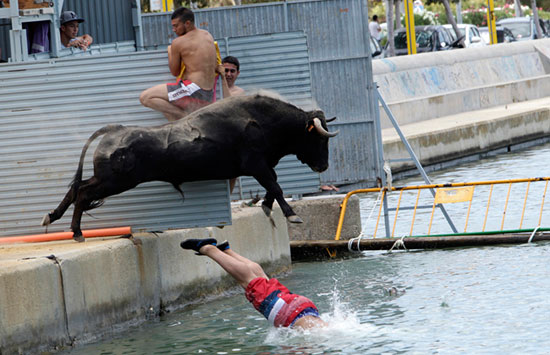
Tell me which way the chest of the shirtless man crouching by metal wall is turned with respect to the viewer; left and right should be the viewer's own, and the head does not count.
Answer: facing away from the viewer and to the left of the viewer

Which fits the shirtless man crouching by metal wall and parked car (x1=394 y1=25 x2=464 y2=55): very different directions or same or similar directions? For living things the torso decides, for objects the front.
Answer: very different directions

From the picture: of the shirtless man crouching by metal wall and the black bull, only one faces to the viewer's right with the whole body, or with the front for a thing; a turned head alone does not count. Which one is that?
the black bull

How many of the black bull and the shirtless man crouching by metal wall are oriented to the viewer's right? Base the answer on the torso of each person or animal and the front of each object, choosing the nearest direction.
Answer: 1

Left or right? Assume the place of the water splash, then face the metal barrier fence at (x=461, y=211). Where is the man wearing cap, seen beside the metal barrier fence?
left

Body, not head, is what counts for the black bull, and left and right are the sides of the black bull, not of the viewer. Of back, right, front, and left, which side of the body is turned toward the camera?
right

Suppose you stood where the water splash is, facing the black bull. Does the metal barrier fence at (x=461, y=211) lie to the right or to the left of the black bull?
right
